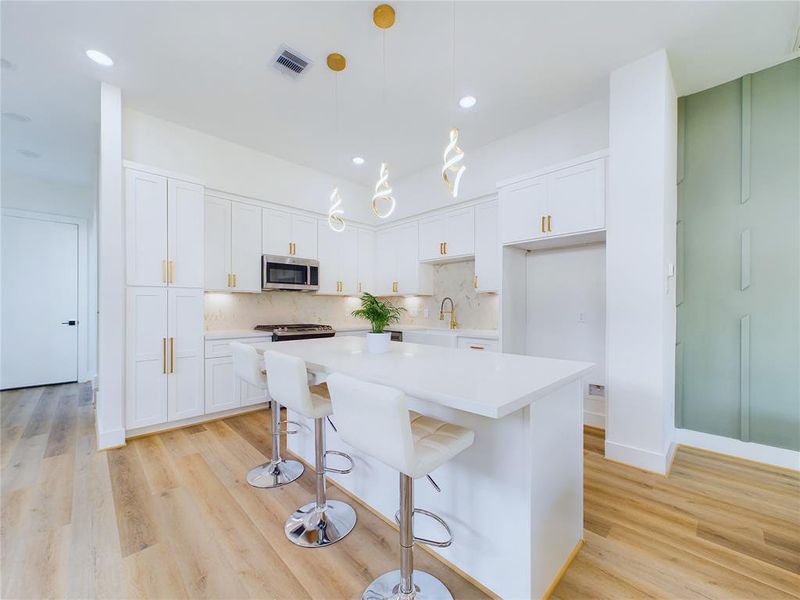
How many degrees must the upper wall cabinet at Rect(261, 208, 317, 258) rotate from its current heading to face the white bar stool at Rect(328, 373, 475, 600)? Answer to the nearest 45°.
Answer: approximately 45° to its right

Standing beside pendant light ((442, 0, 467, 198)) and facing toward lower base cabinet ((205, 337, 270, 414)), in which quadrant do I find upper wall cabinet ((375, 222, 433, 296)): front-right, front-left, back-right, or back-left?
front-right

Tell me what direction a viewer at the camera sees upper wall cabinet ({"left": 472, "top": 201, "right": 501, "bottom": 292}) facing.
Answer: facing the viewer and to the left of the viewer

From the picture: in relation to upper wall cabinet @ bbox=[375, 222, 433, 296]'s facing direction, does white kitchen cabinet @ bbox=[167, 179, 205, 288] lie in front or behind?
in front

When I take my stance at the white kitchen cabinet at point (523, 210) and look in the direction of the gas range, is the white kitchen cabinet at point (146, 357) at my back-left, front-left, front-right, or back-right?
front-left

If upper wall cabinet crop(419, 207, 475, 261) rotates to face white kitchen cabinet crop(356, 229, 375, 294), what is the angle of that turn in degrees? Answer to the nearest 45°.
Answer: approximately 90° to its right

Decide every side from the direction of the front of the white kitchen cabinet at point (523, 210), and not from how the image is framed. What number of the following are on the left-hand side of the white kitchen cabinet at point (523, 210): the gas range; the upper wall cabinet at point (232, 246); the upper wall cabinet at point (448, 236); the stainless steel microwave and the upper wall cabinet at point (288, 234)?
0

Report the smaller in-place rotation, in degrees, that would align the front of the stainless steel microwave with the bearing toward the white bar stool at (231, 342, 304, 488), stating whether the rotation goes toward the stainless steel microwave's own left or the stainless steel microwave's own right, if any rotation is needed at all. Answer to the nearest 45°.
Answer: approximately 45° to the stainless steel microwave's own right

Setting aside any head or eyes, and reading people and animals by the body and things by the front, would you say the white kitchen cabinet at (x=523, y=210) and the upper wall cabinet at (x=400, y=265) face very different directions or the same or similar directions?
same or similar directions

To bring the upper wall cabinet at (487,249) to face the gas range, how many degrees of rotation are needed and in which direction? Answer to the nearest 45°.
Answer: approximately 45° to its right

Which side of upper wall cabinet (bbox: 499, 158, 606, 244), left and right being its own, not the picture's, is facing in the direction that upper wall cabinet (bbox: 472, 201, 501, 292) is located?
right

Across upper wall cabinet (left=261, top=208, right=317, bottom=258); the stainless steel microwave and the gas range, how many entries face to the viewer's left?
0

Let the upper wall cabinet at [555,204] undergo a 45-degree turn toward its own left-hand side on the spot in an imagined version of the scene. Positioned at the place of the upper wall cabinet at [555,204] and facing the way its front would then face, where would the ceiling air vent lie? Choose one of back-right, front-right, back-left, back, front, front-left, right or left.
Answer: front-right

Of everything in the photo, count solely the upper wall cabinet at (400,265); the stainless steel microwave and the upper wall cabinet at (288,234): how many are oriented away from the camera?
0

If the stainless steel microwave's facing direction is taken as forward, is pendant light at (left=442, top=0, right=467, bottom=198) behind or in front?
in front

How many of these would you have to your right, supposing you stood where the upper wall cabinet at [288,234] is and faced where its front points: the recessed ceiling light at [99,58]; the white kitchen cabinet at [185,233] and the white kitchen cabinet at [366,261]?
2

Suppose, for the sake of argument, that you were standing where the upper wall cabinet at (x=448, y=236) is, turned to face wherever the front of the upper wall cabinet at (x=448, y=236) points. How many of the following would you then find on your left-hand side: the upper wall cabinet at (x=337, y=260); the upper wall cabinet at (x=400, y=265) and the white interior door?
0
